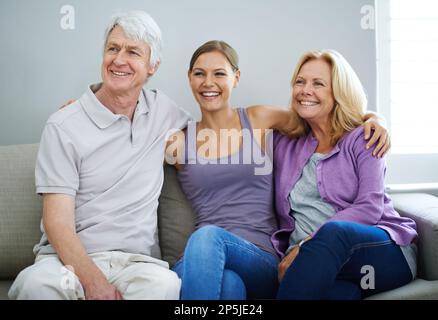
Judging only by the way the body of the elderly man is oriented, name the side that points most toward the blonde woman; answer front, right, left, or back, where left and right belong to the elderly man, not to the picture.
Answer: left

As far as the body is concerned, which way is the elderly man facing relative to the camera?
toward the camera

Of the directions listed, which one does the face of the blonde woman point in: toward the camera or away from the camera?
toward the camera

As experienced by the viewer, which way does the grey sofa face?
facing the viewer

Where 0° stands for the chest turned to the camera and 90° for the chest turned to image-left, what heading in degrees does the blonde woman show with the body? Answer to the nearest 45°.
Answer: approximately 45°

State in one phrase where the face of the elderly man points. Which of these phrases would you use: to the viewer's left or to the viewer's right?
to the viewer's left
